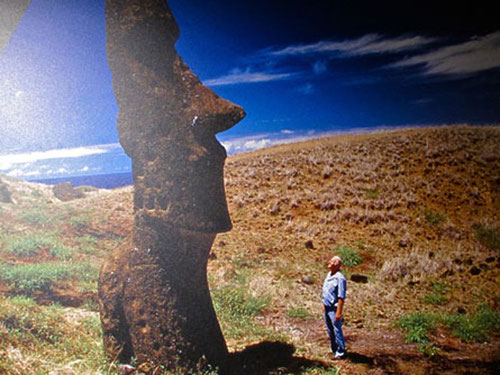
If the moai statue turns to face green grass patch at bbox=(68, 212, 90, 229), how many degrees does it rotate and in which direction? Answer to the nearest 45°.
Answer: approximately 90° to its left

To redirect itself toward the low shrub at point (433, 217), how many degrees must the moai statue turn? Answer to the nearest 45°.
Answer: approximately 45° to its left

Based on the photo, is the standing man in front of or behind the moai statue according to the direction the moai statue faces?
in front

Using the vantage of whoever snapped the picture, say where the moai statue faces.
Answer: facing to the right of the viewer

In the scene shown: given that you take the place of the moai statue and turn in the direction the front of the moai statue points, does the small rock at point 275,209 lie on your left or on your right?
on your left
